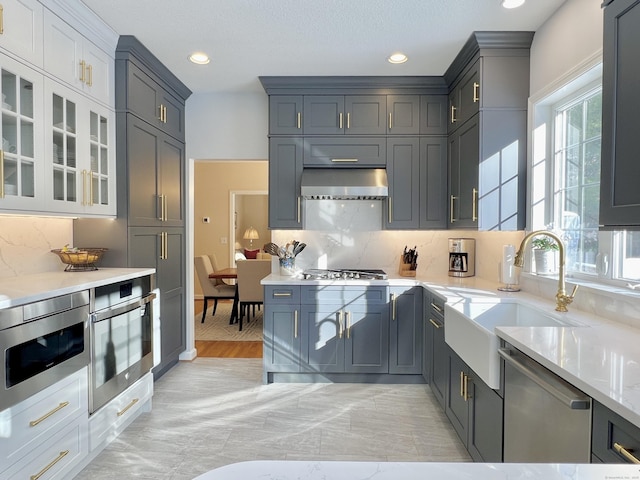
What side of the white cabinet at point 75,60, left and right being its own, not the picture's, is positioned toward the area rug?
left

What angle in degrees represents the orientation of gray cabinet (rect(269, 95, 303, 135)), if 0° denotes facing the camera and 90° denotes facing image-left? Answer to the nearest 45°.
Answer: approximately 0°

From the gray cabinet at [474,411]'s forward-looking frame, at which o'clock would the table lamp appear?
The table lamp is roughly at 3 o'clock from the gray cabinet.

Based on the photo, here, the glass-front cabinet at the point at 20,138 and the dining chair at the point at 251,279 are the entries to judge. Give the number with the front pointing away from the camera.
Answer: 1

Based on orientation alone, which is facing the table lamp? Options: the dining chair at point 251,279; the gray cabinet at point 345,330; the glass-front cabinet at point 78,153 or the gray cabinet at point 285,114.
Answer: the dining chair

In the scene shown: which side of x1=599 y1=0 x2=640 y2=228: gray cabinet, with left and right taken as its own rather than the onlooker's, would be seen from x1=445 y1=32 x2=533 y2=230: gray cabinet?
right

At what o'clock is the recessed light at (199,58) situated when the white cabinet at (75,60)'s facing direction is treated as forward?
The recessed light is roughly at 10 o'clock from the white cabinet.

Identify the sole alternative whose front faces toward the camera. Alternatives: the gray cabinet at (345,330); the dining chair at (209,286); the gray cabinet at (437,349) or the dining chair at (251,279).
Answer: the gray cabinet at (345,330)

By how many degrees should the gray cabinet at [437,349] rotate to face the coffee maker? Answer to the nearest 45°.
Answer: approximately 90° to its right

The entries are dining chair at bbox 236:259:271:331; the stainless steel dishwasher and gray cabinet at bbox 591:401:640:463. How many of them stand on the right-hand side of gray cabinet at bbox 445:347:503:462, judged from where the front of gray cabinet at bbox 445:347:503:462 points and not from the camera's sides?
1

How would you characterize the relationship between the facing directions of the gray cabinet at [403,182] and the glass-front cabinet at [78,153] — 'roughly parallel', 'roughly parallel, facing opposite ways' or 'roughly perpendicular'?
roughly perpendicular

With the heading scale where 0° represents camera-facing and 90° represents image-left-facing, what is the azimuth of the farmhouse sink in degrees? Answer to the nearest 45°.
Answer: approximately 45°
